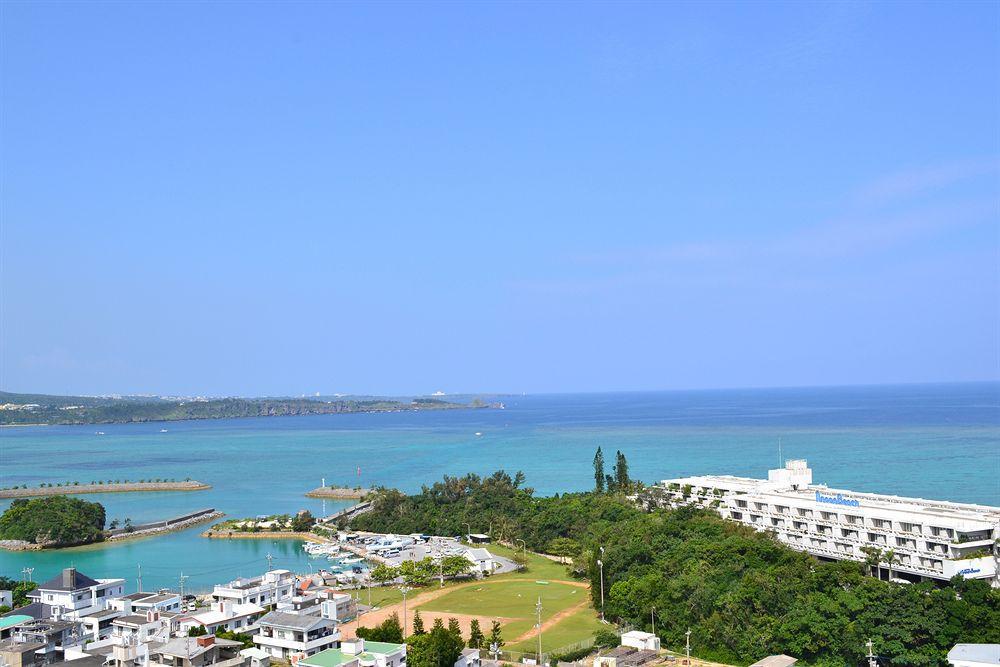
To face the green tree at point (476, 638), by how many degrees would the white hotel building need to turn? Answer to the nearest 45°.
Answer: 0° — it already faces it

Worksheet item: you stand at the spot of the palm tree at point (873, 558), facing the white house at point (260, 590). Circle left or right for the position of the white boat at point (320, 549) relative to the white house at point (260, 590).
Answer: right

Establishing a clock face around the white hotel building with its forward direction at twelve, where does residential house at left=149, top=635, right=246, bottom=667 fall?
The residential house is roughly at 12 o'clock from the white hotel building.

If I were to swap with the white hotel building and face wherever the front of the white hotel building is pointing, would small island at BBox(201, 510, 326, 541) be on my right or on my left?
on my right

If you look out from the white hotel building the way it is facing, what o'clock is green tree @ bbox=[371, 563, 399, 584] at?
The green tree is roughly at 1 o'clock from the white hotel building.

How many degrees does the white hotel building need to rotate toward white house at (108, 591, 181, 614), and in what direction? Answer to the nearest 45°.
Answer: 0° — it already faces it

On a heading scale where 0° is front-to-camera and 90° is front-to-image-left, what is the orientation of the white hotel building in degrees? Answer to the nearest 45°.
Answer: approximately 45°

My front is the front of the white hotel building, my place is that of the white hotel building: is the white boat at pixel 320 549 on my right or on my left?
on my right

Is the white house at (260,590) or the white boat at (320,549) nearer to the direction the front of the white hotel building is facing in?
the white house
